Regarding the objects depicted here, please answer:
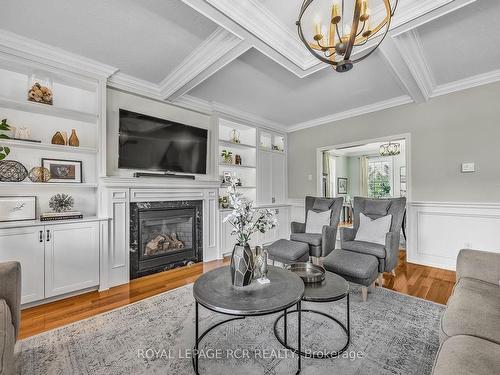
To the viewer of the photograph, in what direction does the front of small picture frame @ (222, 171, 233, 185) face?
facing the viewer and to the right of the viewer

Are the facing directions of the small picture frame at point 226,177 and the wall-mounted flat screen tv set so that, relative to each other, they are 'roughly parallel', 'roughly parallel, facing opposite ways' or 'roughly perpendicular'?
roughly parallel

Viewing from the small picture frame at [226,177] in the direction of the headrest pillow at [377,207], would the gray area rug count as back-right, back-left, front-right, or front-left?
front-right

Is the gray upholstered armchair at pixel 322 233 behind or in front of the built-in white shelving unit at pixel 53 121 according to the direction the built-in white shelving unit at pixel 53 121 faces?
in front

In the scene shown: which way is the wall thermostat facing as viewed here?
toward the camera

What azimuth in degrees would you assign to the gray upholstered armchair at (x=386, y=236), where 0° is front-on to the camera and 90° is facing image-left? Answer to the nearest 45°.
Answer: approximately 45°

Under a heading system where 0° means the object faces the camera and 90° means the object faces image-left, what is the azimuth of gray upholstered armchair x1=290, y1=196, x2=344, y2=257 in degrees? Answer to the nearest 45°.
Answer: approximately 45°

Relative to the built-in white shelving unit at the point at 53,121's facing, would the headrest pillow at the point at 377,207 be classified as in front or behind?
in front

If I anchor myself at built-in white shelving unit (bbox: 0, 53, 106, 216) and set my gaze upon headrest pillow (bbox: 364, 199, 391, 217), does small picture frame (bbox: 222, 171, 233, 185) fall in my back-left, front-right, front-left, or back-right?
front-left

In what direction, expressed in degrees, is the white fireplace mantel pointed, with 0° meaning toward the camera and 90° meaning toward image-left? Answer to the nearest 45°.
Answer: approximately 315°

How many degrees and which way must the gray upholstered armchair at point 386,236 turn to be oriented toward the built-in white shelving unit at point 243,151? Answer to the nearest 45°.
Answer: approximately 45° to its right

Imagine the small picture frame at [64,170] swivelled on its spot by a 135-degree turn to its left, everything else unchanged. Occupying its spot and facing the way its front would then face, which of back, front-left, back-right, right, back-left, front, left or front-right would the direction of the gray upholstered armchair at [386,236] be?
right

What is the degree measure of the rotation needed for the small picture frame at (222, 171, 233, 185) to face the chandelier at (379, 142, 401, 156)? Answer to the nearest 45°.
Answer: approximately 45° to its left

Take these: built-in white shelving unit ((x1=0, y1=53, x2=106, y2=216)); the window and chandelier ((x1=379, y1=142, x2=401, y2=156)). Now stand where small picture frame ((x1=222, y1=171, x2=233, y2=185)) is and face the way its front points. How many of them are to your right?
1

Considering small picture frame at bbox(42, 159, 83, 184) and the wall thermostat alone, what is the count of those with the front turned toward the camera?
2

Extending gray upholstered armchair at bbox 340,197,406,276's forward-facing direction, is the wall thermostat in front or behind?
behind
